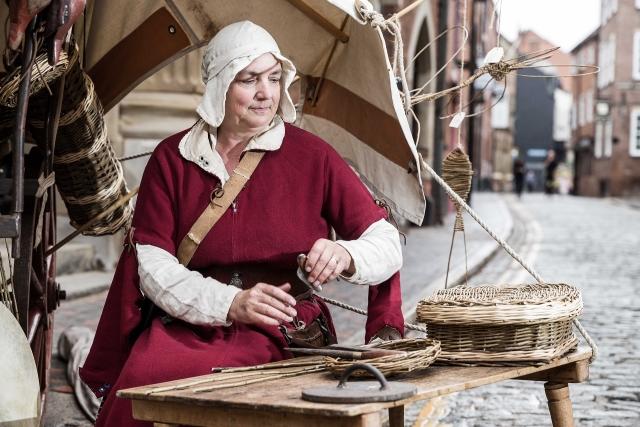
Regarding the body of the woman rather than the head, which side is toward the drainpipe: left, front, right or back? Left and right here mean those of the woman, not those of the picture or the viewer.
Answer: back

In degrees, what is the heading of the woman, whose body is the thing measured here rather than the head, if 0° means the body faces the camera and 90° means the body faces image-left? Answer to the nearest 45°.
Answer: approximately 0°

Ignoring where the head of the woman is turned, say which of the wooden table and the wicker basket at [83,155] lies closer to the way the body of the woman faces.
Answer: the wooden table

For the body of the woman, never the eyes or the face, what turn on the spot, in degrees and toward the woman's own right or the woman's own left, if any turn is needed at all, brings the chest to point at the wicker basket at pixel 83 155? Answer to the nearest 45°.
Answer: approximately 135° to the woman's own right
